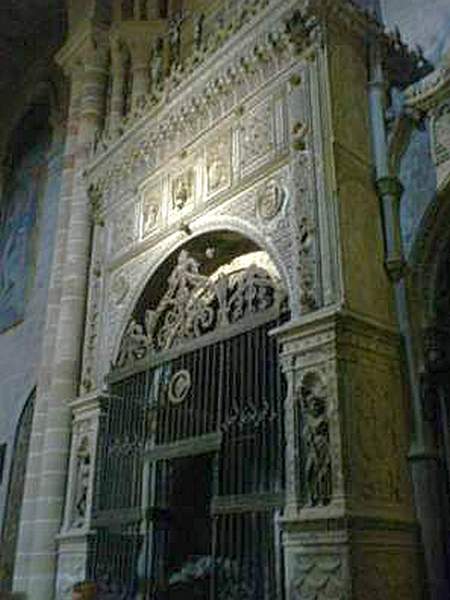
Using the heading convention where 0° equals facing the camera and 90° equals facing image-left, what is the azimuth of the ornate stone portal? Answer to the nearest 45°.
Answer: approximately 45°
